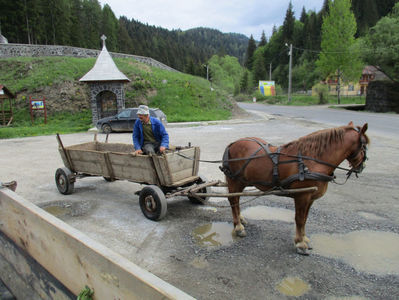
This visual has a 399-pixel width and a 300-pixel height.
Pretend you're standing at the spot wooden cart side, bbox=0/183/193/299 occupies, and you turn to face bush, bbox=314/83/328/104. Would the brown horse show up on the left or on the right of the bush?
right

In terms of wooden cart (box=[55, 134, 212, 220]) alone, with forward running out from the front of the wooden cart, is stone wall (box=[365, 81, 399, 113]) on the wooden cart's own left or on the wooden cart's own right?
on the wooden cart's own left

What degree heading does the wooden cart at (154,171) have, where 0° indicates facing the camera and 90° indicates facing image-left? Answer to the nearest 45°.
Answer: approximately 315°

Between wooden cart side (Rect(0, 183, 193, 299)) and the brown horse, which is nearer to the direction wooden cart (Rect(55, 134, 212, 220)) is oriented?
the brown horse

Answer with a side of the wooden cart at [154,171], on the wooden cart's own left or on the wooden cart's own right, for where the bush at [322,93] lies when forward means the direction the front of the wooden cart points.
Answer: on the wooden cart's own left

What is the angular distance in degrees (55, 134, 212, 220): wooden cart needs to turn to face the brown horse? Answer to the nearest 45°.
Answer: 0° — it already faces it

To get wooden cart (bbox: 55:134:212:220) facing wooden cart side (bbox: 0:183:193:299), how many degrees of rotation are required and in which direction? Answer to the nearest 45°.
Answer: approximately 90° to its right
